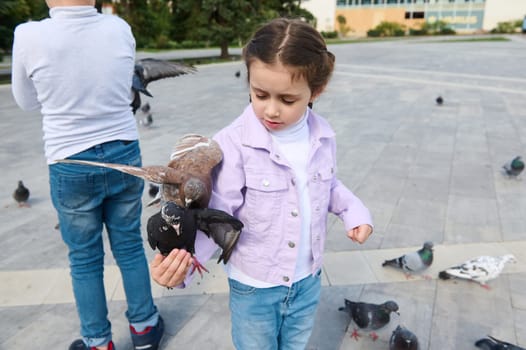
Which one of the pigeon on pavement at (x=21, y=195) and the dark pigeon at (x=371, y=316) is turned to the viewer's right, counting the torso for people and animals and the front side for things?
the dark pigeon

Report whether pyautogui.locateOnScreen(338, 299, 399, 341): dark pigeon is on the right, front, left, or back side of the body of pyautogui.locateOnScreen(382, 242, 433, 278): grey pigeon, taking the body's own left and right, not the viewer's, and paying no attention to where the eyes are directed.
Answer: right

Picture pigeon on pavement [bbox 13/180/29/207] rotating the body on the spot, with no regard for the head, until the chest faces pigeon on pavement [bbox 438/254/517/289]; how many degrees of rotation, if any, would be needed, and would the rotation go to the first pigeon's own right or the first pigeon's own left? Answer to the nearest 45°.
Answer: approximately 45° to the first pigeon's own left

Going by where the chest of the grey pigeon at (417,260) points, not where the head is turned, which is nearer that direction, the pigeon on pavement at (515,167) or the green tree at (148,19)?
the pigeon on pavement

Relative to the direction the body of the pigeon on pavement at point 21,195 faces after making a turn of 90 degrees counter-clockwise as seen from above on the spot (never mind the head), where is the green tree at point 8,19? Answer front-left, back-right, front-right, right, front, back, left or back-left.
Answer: left

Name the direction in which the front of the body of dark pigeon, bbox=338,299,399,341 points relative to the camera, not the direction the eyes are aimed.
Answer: to the viewer's right
